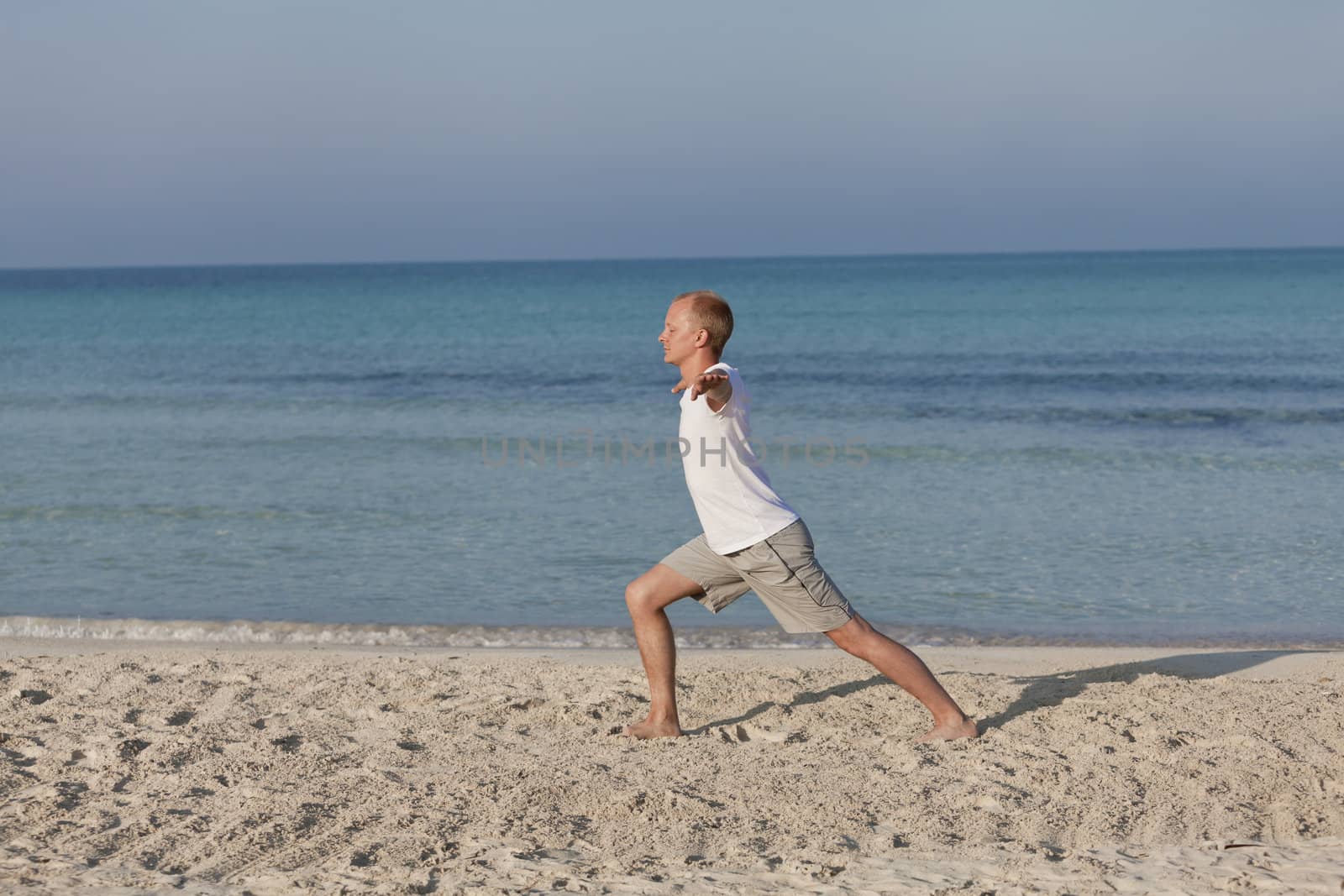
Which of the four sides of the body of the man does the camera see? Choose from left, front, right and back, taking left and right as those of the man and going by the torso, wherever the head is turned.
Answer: left

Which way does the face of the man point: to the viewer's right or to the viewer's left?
to the viewer's left
